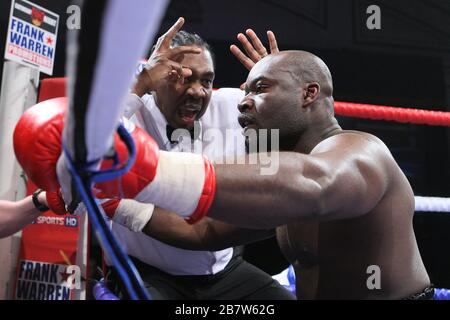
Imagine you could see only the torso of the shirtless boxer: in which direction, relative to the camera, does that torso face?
to the viewer's left
